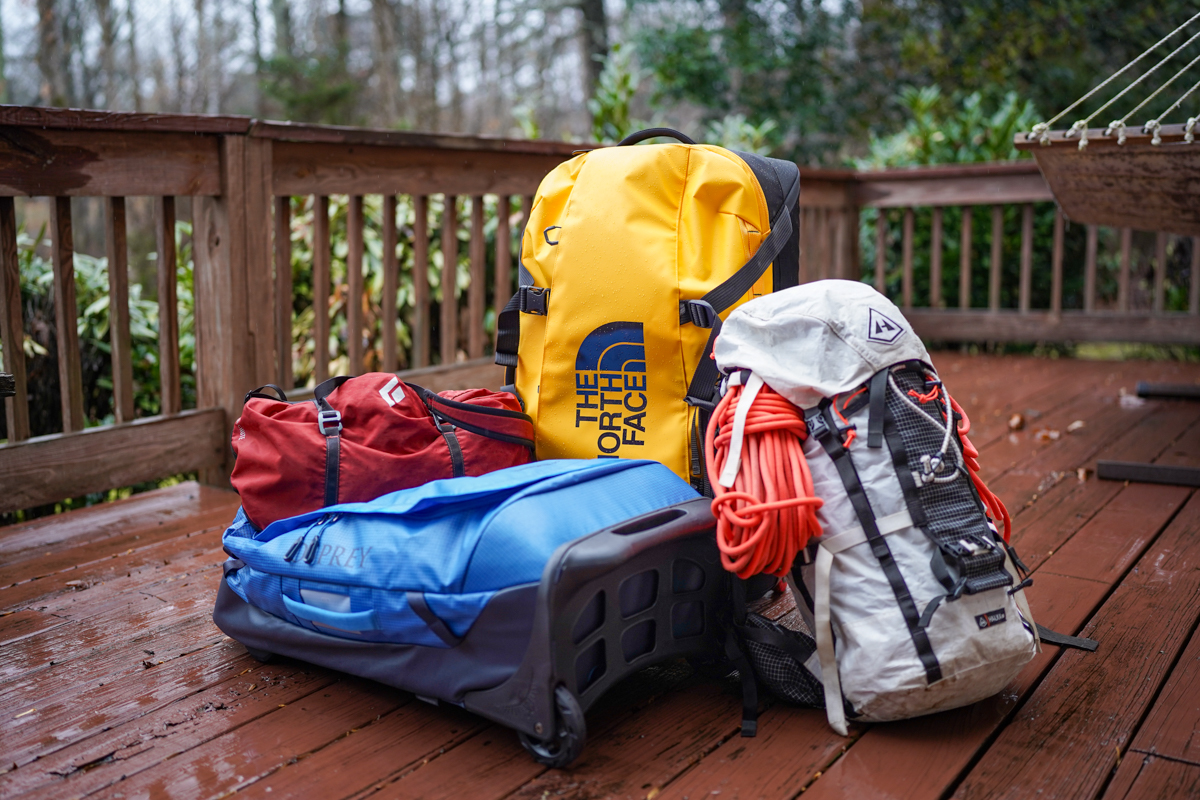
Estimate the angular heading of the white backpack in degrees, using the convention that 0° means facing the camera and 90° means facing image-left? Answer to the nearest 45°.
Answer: approximately 315°

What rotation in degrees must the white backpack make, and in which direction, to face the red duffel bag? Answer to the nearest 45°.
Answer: approximately 135° to its right

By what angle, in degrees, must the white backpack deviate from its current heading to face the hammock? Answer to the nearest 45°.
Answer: approximately 135° to its left
